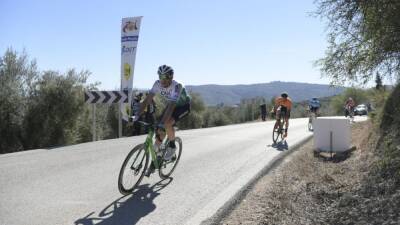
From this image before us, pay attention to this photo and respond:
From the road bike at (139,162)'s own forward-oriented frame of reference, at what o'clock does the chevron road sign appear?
The chevron road sign is roughly at 4 o'clock from the road bike.

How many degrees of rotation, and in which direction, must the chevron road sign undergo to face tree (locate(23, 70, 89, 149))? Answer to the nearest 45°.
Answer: approximately 135° to its right

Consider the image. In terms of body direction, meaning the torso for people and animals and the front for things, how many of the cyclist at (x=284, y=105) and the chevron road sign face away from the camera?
0

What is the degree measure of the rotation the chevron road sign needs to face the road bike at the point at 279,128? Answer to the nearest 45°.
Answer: approximately 90° to its left

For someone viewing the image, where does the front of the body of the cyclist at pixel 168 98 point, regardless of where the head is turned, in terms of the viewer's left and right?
facing the viewer and to the left of the viewer

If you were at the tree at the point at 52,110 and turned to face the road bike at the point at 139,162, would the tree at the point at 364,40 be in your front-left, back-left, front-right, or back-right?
front-left

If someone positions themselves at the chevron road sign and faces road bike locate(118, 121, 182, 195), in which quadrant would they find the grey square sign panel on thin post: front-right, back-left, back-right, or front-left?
front-left

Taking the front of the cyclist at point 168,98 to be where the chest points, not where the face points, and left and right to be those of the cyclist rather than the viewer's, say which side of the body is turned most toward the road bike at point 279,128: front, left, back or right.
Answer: back

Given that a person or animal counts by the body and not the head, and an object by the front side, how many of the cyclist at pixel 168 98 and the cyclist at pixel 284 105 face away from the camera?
0

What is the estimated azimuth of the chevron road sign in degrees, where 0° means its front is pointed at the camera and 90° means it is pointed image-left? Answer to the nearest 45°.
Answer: approximately 0°

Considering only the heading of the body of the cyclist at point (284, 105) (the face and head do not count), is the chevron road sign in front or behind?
in front

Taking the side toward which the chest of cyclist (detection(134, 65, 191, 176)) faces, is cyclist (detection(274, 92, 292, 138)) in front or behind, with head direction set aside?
behind

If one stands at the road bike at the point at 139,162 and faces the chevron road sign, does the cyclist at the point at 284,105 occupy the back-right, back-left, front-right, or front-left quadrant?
front-right

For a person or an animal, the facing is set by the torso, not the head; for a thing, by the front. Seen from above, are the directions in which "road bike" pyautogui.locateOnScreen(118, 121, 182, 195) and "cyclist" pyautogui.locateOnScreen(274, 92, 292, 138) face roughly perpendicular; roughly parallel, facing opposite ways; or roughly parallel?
roughly parallel

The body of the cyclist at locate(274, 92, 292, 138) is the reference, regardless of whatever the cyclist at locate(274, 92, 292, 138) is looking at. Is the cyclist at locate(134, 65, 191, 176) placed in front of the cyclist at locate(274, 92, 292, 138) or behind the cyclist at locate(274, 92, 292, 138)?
in front
